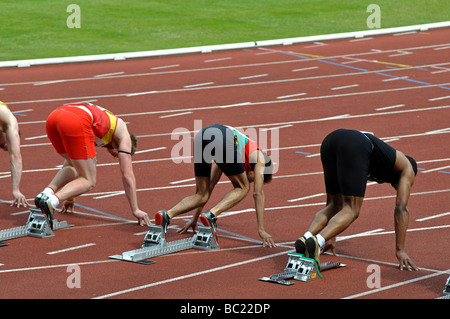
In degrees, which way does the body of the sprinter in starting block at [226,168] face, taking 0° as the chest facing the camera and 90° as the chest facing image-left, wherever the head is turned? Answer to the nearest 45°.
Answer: approximately 225°

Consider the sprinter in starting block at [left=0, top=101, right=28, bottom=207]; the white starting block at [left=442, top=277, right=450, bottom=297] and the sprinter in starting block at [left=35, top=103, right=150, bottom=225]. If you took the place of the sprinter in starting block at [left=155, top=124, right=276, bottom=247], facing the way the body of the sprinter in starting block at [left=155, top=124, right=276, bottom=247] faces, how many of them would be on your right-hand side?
1

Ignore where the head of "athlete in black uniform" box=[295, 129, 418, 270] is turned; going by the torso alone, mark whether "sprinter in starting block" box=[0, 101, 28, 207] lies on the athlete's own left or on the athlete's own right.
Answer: on the athlete's own left

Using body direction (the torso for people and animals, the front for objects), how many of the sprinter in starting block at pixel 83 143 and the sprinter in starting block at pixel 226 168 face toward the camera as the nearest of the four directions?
0

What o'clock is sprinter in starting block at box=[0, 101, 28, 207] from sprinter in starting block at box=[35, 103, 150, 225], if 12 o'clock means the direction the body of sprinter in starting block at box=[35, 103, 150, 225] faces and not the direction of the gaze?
sprinter in starting block at box=[0, 101, 28, 207] is roughly at 9 o'clock from sprinter in starting block at box=[35, 103, 150, 225].

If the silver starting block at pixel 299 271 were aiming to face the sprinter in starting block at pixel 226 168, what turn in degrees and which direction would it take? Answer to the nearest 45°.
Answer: approximately 90° to its left

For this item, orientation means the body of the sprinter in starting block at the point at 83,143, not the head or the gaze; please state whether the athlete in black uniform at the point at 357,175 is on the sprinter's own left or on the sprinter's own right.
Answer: on the sprinter's own right

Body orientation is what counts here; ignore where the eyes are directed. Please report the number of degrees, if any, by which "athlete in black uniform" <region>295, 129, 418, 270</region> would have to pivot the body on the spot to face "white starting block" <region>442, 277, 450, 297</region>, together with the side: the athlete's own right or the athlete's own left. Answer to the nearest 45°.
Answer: approximately 90° to the athlete's own right

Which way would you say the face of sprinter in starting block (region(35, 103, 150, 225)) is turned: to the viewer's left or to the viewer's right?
to the viewer's right

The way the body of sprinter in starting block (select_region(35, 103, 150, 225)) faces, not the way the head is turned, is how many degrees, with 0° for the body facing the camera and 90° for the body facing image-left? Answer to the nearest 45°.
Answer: approximately 225°
